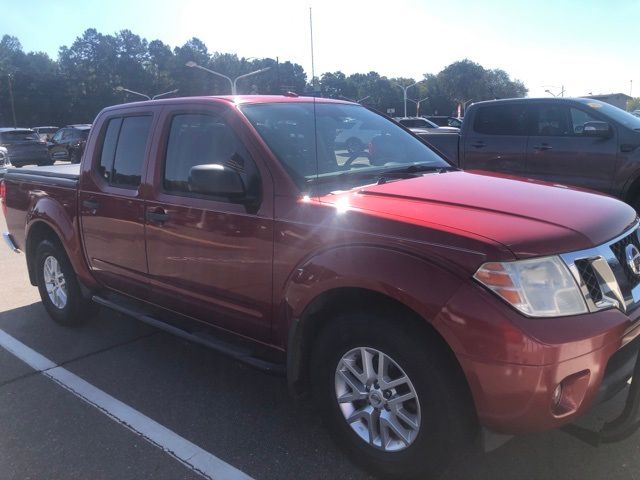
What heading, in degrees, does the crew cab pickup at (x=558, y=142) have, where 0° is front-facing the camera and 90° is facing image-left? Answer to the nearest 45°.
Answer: approximately 270°

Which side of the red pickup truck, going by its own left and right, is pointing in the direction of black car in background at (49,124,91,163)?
back

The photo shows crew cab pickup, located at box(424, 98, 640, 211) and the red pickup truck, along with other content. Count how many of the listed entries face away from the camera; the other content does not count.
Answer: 0

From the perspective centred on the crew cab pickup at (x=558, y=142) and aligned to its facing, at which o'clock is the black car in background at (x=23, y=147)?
The black car in background is roughly at 7 o'clock from the crew cab pickup.

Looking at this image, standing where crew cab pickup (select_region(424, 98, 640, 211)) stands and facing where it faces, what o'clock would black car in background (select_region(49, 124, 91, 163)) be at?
The black car in background is roughly at 7 o'clock from the crew cab pickup.

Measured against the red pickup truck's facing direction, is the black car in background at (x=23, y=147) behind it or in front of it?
behind

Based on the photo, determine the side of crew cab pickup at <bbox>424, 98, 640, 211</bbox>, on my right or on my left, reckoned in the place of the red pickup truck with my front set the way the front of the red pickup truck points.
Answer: on my left

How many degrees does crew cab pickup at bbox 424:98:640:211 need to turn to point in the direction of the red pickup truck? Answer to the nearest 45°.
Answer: approximately 90° to its right
